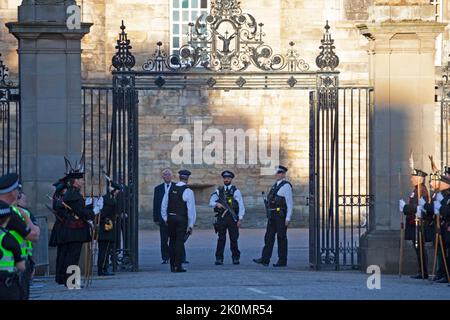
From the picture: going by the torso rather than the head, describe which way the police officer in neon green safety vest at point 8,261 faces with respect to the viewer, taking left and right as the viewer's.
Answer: facing away from the viewer and to the right of the viewer

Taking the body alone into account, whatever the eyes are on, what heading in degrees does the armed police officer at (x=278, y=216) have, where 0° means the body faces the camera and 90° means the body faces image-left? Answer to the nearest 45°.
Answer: approximately 45°

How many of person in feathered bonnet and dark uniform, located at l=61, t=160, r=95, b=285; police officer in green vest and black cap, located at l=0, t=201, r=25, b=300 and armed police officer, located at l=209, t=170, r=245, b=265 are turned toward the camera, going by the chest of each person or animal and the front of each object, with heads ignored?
1

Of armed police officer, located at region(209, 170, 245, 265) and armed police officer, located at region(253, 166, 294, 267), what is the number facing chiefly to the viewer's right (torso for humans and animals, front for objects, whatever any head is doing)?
0

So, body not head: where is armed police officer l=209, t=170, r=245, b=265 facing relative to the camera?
toward the camera

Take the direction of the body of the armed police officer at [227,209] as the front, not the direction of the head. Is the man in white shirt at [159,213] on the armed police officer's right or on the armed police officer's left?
on the armed police officer's right

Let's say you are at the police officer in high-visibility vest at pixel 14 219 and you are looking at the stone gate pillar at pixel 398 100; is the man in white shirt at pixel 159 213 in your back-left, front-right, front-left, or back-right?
front-left

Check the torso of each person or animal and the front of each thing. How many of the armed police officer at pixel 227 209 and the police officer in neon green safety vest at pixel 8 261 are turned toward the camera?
1

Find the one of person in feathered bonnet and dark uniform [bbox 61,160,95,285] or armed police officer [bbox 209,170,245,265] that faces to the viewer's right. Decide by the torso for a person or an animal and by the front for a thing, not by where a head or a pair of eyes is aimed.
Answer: the person in feathered bonnet and dark uniform

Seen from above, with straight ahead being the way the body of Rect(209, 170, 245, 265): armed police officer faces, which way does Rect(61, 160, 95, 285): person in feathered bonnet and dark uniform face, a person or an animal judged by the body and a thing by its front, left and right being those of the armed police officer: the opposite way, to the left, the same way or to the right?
to the left

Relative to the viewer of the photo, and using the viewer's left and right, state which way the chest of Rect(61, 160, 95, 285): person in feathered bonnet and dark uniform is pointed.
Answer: facing to the right of the viewer
